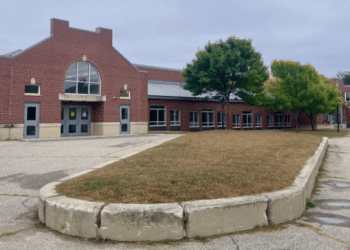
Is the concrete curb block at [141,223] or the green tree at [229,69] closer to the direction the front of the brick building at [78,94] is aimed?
the concrete curb block

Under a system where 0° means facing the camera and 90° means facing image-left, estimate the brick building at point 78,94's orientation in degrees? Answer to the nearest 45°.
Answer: approximately 315°

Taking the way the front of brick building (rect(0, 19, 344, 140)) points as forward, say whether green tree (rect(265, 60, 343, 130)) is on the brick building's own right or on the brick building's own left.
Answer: on the brick building's own left

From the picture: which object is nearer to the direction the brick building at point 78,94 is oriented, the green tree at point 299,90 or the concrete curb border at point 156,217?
the concrete curb border

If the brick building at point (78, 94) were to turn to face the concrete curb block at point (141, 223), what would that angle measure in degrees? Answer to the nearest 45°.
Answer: approximately 45° to its right

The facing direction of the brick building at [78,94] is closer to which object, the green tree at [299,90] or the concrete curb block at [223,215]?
the concrete curb block
